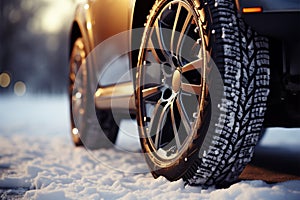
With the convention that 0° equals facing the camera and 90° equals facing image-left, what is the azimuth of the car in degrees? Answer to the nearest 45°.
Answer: approximately 315°
